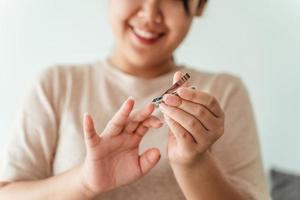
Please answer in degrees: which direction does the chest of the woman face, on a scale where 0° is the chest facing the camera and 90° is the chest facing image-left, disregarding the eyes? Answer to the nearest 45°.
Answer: approximately 0°
